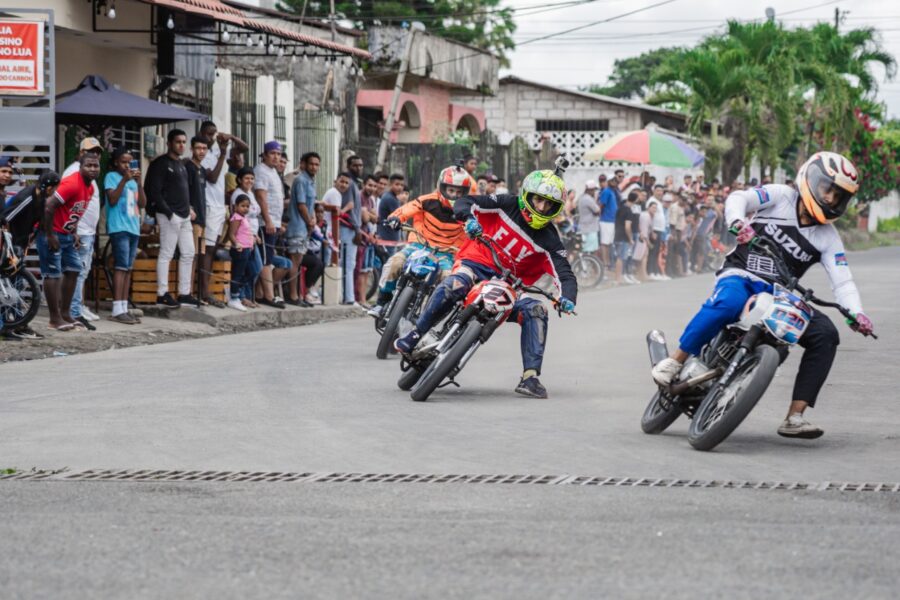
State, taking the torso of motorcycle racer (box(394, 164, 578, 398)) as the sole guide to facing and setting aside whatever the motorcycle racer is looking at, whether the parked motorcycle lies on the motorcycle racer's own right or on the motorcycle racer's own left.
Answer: on the motorcycle racer's own right

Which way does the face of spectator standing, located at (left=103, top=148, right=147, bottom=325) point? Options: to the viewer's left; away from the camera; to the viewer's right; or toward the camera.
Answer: to the viewer's right

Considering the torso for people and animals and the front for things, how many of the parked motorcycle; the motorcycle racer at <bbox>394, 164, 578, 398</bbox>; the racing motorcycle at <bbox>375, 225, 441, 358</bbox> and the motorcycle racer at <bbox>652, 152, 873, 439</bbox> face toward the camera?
3

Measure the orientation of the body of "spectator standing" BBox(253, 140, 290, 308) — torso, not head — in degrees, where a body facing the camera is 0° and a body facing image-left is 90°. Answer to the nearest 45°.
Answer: approximately 315°

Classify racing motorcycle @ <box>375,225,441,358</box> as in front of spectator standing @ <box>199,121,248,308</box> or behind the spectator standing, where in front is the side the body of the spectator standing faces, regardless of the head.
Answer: in front

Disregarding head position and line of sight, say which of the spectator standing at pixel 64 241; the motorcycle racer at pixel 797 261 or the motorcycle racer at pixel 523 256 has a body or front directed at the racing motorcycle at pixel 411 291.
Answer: the spectator standing

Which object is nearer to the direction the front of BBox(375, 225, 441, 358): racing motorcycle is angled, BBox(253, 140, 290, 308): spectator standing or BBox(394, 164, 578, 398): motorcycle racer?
the motorcycle racer

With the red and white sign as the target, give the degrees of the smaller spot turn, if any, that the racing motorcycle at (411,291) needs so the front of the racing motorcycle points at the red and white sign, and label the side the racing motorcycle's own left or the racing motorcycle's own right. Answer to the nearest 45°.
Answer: approximately 135° to the racing motorcycle's own right

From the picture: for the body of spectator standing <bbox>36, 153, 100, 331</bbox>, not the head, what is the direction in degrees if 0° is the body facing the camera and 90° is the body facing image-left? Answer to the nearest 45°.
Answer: approximately 315°

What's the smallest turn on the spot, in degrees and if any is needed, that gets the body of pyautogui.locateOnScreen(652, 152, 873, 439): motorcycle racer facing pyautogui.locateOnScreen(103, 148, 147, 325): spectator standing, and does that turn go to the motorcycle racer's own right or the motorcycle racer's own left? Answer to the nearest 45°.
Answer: approximately 135° to the motorcycle racer's own right

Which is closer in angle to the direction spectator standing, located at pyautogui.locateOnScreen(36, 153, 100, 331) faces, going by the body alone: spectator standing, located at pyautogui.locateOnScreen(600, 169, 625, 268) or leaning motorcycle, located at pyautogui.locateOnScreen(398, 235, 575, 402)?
the leaning motorcycle
